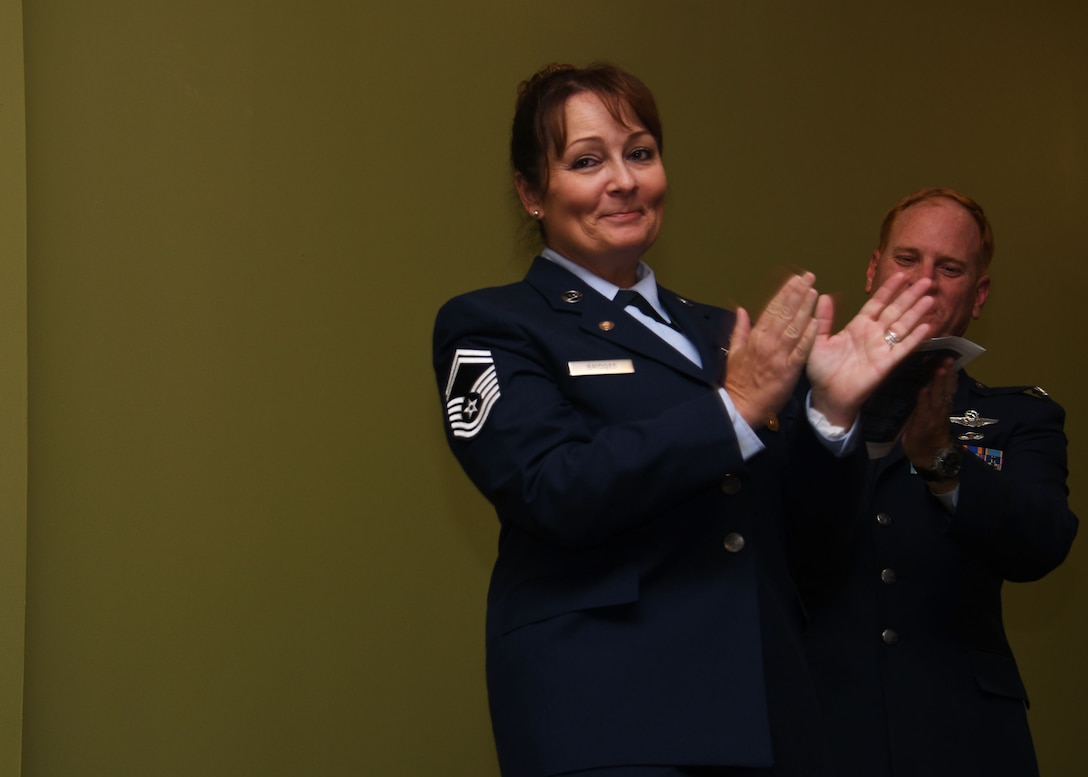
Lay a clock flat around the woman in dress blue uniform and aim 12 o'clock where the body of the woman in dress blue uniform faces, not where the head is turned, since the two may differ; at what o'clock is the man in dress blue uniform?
The man in dress blue uniform is roughly at 9 o'clock from the woman in dress blue uniform.

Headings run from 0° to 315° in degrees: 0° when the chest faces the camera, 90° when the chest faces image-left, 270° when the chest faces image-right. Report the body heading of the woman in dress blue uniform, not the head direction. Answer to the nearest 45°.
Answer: approximately 315°
